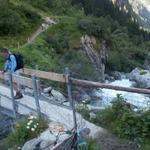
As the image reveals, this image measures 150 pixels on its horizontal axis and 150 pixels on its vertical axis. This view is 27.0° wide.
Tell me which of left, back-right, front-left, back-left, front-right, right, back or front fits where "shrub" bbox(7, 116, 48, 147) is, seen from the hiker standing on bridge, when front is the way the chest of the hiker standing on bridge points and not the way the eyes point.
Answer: left

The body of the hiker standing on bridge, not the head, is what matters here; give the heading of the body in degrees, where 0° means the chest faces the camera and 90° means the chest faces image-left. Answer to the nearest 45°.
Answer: approximately 90°
